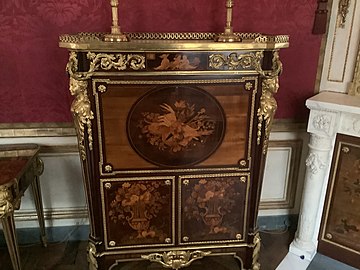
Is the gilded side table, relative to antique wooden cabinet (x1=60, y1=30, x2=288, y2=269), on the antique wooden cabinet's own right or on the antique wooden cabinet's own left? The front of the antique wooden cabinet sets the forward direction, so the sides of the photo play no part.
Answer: on the antique wooden cabinet's own right

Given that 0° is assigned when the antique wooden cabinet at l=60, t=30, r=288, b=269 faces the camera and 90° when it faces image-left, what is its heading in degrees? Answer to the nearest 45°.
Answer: approximately 0°

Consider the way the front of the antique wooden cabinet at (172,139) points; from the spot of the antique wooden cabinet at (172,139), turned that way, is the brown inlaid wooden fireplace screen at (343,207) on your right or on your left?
on your left

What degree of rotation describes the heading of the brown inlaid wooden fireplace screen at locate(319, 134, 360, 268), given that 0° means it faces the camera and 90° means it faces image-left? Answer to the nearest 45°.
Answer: approximately 45°
